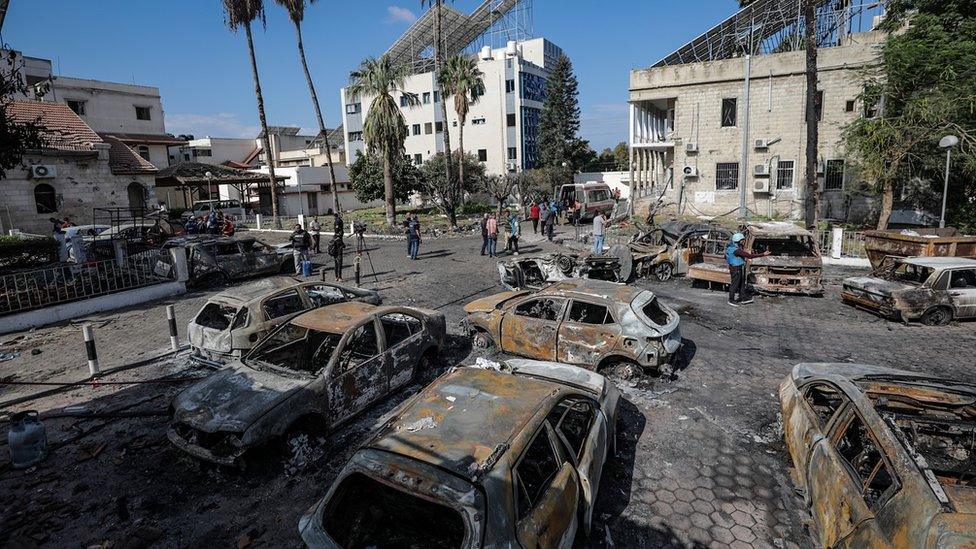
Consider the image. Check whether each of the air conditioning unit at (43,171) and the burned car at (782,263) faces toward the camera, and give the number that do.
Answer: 2

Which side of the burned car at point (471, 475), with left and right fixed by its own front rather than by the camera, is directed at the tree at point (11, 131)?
left

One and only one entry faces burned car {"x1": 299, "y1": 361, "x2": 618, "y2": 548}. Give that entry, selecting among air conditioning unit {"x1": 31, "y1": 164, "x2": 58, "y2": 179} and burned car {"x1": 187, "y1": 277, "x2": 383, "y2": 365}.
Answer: the air conditioning unit

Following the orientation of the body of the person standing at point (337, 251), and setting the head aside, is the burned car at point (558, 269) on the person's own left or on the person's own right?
on the person's own right

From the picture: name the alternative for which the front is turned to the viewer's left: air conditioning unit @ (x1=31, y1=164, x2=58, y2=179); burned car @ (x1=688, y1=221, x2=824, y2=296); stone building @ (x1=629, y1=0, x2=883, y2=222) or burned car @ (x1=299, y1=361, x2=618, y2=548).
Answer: the stone building

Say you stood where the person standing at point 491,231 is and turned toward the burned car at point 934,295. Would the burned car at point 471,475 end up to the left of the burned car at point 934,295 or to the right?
right

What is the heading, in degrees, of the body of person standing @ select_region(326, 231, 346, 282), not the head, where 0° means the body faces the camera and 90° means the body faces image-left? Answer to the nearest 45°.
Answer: approximately 180°
